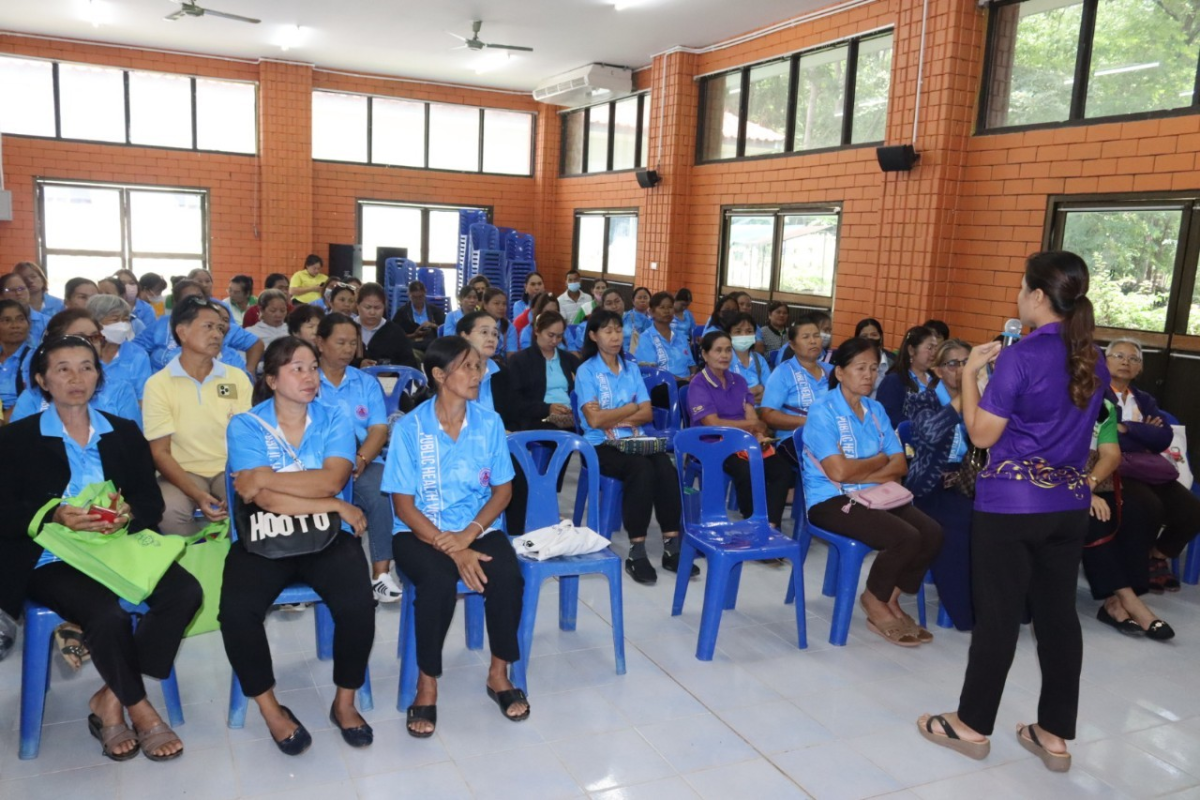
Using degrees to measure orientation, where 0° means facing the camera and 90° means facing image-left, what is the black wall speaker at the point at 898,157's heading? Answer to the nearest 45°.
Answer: approximately 45°

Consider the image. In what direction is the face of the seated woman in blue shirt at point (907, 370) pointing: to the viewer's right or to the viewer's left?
to the viewer's right

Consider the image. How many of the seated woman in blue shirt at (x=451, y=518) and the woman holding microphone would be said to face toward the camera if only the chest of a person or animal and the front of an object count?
1

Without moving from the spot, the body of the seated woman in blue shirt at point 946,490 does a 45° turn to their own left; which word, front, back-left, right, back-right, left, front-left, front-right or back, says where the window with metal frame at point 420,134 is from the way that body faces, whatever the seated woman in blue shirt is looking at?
back-left

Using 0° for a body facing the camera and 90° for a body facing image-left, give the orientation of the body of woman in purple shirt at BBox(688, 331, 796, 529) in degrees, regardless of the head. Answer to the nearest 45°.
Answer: approximately 315°

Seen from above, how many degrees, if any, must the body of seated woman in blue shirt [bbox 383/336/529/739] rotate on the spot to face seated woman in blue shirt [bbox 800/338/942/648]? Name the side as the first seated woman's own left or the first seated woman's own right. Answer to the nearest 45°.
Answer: approximately 90° to the first seated woman's own left

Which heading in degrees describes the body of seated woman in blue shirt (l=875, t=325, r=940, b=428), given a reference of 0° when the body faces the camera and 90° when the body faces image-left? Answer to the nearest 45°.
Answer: approximately 315°

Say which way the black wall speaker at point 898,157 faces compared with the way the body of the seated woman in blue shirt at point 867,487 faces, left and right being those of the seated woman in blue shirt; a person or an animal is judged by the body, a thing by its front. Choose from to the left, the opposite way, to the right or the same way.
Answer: to the right

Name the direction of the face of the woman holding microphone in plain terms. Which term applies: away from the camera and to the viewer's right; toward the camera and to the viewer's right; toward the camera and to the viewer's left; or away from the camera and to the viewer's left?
away from the camera and to the viewer's left

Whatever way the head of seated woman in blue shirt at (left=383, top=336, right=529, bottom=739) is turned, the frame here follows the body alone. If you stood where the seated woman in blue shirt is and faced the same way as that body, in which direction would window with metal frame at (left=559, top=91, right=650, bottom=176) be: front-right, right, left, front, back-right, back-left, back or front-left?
back
